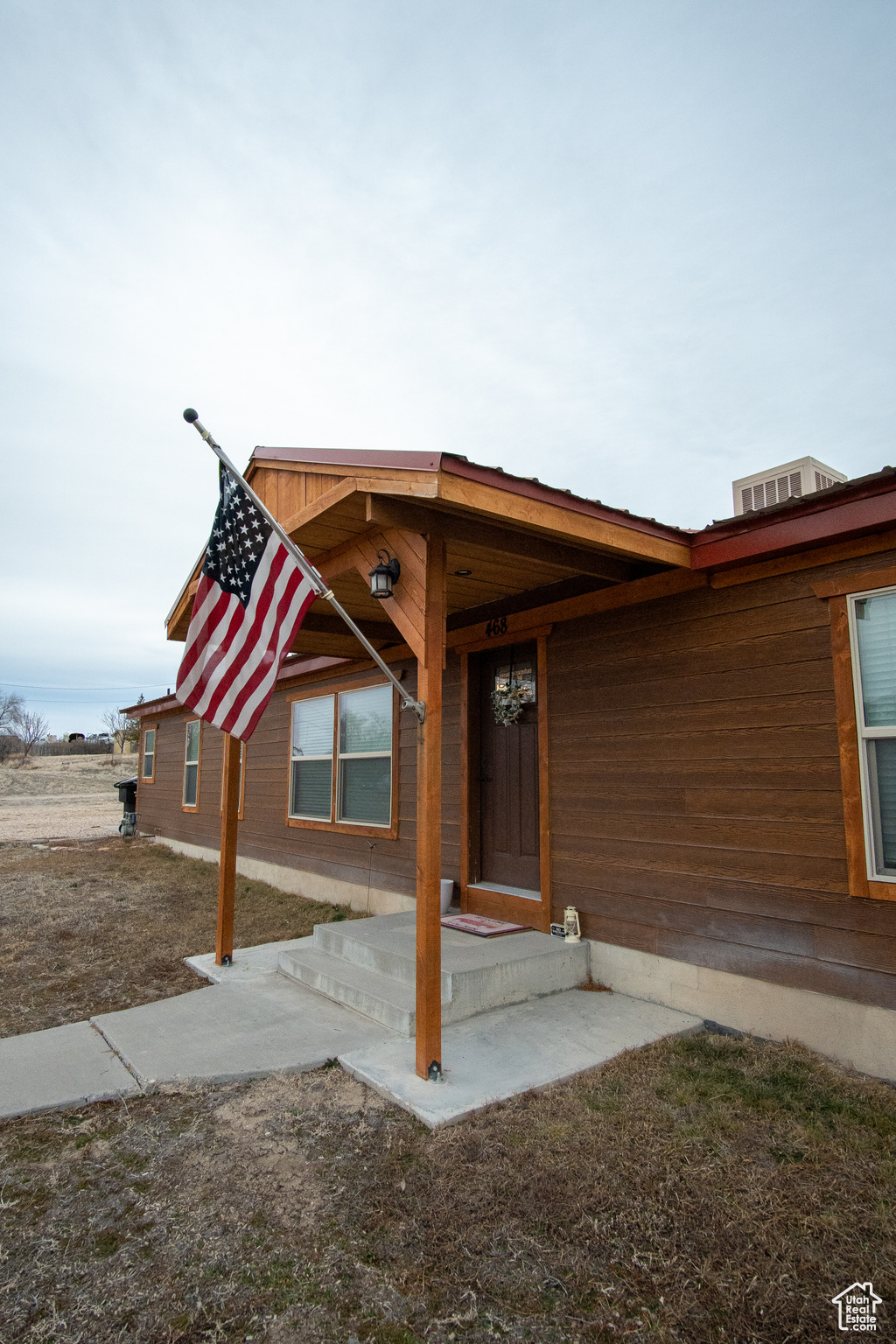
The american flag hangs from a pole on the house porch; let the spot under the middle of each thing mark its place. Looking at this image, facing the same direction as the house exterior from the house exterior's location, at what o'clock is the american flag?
The american flag is roughly at 1 o'clock from the house exterior.

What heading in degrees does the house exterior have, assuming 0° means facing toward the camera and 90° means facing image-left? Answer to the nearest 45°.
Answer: approximately 45°
